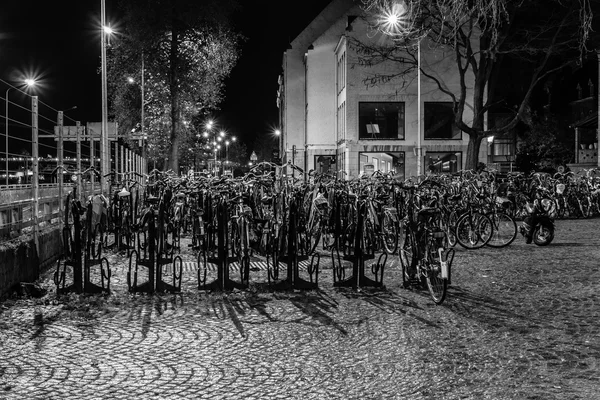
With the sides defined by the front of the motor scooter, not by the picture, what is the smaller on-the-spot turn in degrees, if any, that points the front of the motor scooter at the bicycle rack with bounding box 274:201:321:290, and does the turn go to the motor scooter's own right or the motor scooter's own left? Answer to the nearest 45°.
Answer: approximately 90° to the motor scooter's own right

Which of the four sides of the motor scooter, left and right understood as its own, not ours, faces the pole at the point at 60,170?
right

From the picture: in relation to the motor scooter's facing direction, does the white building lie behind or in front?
behind

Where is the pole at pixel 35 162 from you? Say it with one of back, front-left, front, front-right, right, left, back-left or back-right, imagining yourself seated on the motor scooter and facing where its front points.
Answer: right

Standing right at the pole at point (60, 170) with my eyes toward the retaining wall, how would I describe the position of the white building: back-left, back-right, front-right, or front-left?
back-left

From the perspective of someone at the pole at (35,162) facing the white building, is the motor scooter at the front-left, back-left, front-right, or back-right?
front-right

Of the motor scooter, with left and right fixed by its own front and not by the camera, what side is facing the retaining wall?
right

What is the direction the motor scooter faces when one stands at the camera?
facing the viewer and to the right of the viewer

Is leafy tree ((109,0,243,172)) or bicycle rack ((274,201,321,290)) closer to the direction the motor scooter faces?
the bicycle rack

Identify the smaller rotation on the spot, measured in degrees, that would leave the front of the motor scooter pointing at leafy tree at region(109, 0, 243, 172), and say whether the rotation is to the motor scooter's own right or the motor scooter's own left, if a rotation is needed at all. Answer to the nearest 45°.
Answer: approximately 180°
